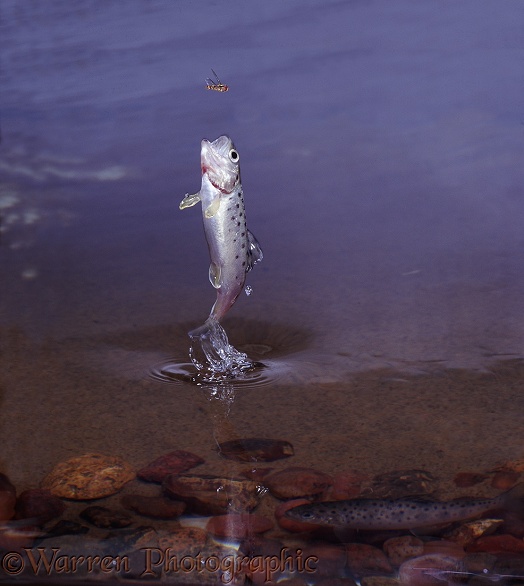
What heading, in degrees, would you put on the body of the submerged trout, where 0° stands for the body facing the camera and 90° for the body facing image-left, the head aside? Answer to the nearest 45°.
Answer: approximately 90°

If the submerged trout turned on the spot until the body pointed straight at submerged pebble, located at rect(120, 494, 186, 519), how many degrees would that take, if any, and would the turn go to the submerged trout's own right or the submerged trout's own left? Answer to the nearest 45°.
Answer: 0° — it already faces it

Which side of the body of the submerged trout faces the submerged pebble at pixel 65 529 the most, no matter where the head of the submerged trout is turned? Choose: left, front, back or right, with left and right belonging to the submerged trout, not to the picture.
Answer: front

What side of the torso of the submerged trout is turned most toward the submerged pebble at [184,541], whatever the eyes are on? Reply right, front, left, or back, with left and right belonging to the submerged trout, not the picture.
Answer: front

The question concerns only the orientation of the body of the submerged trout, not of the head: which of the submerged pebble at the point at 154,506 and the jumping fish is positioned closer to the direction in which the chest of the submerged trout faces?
the submerged pebble

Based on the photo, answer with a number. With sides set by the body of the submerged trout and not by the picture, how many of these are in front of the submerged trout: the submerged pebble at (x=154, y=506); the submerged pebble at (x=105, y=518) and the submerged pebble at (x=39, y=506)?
3

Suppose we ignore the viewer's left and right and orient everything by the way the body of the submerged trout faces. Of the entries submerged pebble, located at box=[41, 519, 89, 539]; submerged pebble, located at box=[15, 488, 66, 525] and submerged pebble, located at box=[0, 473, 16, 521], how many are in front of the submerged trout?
3

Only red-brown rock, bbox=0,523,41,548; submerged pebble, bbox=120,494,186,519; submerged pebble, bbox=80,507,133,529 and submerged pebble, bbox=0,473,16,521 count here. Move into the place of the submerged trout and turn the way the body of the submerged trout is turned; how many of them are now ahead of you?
4

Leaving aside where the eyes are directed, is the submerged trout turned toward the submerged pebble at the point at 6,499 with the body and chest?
yes
